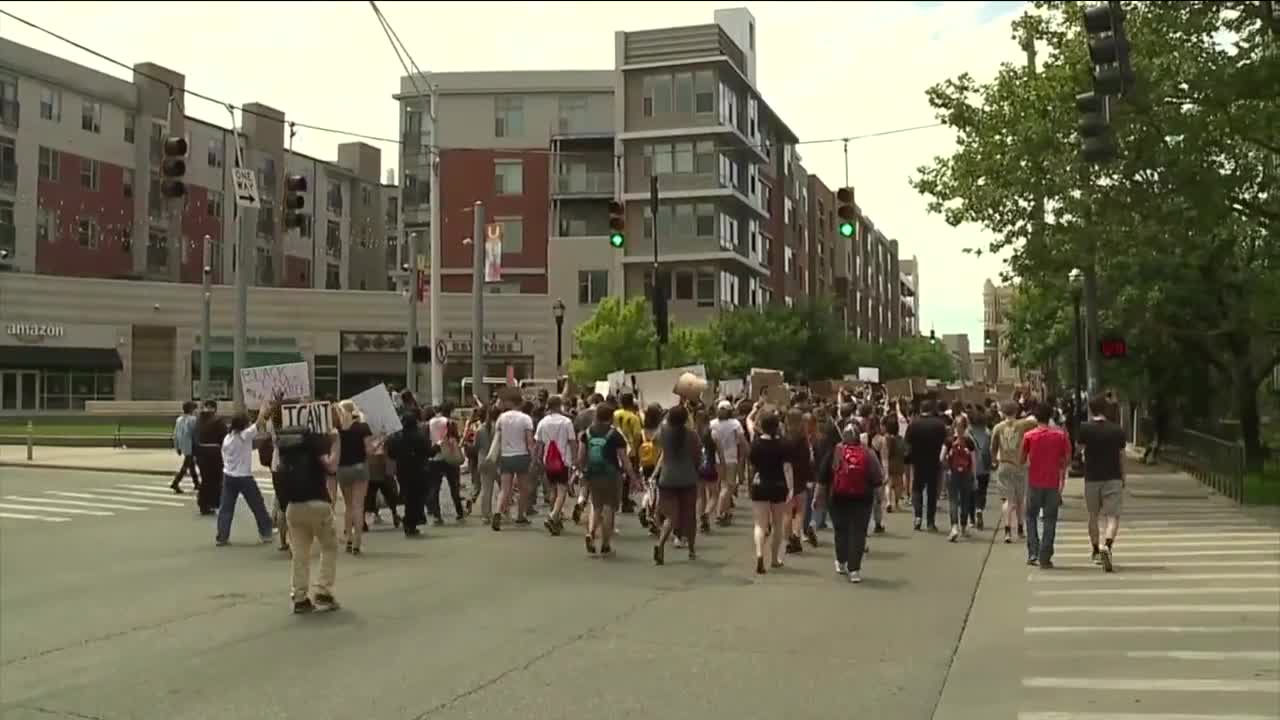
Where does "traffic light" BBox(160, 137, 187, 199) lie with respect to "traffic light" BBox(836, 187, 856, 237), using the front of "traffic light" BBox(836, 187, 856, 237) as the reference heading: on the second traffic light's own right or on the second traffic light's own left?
on the second traffic light's own right

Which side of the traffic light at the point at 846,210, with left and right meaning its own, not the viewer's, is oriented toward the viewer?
front

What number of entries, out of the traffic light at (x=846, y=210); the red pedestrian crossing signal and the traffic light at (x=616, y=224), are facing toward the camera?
3

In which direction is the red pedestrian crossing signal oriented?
toward the camera

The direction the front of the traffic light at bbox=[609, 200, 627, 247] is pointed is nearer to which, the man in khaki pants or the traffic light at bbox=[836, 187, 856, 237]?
the man in khaki pants

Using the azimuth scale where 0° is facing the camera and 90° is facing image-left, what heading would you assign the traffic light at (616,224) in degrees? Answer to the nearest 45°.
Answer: approximately 0°

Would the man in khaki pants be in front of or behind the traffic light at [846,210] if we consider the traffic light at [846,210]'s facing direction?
in front

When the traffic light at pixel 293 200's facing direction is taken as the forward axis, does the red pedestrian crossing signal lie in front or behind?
in front
